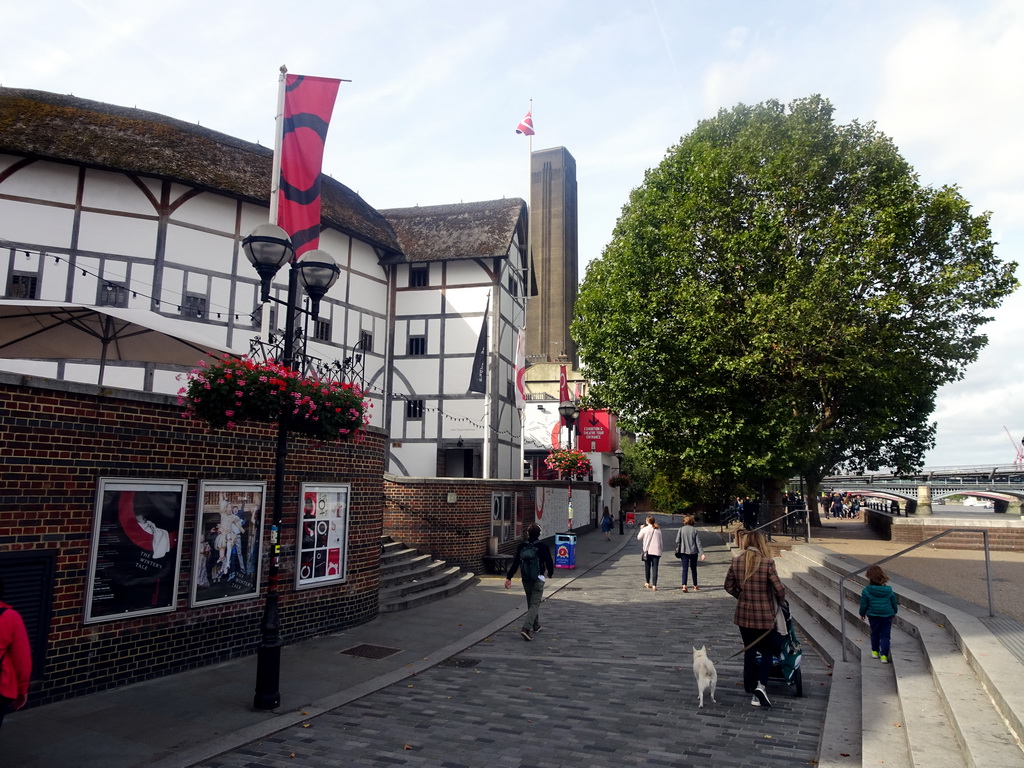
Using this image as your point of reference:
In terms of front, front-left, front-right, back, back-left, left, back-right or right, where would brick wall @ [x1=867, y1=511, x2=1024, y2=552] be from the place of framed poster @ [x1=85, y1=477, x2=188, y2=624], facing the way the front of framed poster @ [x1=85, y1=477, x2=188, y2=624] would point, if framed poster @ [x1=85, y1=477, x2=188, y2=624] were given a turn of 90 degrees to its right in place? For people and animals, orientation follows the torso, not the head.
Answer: back-left

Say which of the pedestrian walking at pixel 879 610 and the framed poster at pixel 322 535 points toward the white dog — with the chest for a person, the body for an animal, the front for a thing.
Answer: the framed poster

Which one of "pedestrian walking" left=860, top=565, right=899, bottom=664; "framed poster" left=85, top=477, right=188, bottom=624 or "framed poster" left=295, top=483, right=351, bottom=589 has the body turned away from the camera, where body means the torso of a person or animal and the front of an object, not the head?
the pedestrian walking

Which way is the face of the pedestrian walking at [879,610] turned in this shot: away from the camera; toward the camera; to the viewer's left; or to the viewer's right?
away from the camera

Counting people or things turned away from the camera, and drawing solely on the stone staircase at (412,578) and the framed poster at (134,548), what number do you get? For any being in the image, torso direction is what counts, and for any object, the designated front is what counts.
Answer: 0

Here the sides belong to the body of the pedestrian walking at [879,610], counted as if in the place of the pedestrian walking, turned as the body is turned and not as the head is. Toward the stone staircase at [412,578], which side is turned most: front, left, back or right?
left

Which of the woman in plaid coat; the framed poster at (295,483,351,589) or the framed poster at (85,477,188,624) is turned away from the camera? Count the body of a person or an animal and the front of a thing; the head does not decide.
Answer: the woman in plaid coat

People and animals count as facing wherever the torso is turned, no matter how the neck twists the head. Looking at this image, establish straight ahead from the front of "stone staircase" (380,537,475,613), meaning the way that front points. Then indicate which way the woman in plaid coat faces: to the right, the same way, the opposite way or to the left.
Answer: to the left

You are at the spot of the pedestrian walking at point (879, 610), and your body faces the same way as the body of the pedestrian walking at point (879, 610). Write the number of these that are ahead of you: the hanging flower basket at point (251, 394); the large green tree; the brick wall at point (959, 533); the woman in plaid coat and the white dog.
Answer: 2

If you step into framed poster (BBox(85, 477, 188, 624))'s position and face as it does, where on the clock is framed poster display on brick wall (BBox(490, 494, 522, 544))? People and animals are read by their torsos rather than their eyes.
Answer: The framed poster display on brick wall is roughly at 9 o'clock from the framed poster.

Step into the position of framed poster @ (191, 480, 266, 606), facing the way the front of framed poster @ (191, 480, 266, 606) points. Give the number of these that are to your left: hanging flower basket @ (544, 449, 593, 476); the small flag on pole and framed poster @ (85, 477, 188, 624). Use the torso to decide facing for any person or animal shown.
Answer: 2

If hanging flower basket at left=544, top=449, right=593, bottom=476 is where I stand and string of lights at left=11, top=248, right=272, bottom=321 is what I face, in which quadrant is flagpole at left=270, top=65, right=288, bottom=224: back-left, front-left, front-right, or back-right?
front-left

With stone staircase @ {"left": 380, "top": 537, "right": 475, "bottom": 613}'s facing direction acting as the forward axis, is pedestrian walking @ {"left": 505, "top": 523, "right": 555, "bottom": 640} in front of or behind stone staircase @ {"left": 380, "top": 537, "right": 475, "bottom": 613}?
in front

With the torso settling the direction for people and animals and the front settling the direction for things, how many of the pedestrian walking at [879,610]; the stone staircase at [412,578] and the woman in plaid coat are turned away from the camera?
2

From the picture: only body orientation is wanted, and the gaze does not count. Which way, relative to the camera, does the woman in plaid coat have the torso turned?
away from the camera

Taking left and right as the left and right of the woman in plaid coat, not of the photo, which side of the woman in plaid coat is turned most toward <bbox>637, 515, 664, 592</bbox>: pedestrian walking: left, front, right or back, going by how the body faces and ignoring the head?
front

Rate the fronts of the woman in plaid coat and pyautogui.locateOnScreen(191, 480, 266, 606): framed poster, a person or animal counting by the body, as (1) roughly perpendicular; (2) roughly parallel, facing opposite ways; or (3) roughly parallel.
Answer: roughly perpendicular

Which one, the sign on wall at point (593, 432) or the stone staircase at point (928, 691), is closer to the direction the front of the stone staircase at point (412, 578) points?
the stone staircase

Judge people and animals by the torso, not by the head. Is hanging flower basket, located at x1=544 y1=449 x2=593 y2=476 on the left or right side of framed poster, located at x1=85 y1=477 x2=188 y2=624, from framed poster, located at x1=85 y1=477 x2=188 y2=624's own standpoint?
on its left

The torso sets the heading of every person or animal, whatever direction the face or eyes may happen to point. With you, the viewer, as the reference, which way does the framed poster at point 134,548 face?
facing the viewer and to the right of the viewer
